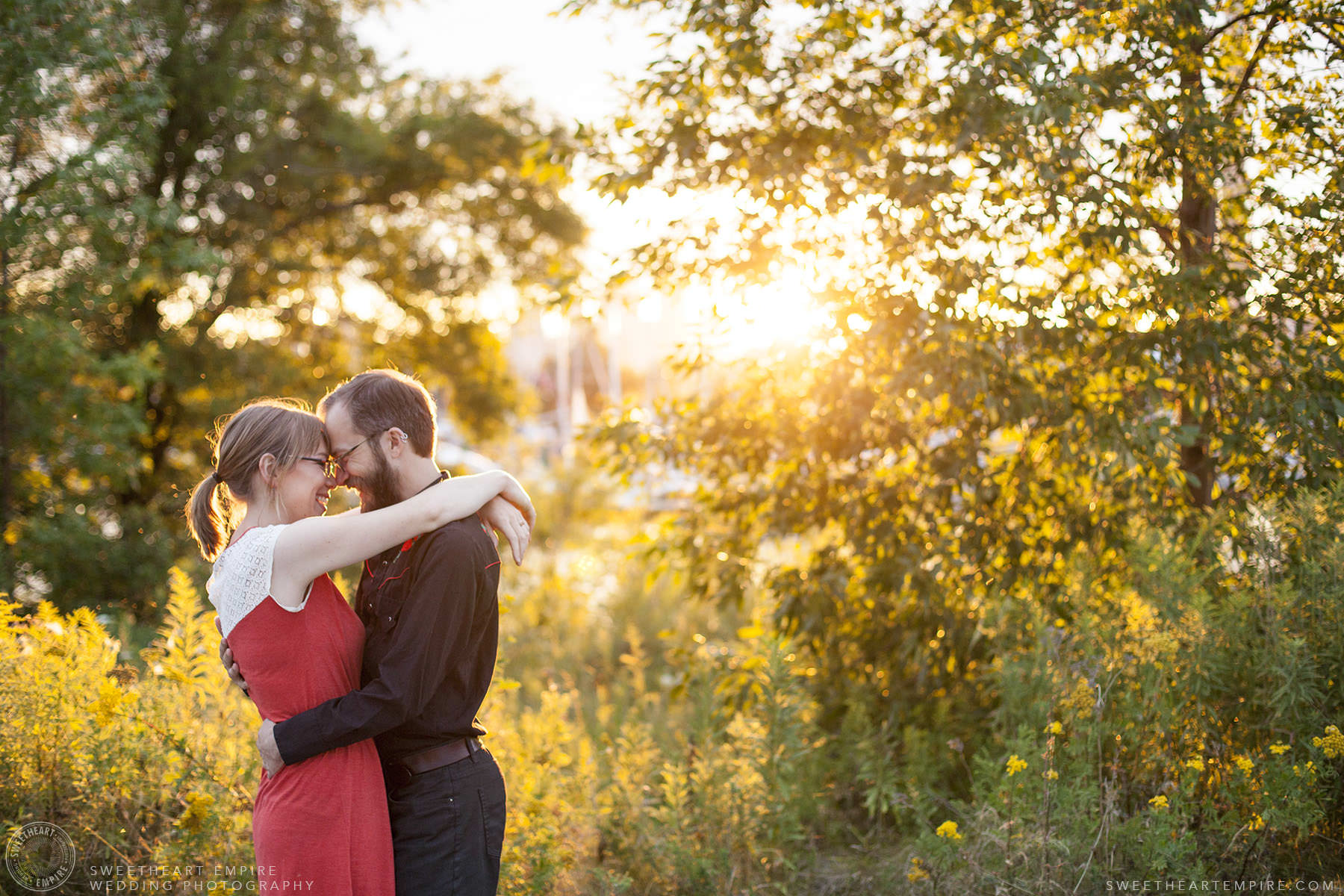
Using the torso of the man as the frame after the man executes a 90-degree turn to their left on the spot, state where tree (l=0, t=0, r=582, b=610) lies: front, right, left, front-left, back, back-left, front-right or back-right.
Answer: back

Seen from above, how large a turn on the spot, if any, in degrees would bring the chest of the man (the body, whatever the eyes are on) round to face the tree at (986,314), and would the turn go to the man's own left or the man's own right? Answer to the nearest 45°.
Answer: approximately 135° to the man's own right

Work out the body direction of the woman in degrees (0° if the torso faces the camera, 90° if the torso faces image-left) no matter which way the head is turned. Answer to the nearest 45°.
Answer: approximately 270°

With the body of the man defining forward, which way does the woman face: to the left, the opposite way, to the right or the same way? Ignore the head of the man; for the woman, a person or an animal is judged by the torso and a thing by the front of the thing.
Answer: the opposite way

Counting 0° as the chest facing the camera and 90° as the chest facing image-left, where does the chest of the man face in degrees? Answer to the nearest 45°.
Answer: approximately 90°

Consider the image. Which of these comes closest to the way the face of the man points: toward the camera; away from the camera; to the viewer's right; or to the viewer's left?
to the viewer's left

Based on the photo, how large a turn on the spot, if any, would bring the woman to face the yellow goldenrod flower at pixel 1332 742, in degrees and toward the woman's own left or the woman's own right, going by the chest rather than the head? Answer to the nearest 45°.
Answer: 0° — they already face it

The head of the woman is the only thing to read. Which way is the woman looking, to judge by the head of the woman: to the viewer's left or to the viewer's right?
to the viewer's right

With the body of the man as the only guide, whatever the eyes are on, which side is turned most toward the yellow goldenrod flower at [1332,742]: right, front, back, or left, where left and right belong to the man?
back

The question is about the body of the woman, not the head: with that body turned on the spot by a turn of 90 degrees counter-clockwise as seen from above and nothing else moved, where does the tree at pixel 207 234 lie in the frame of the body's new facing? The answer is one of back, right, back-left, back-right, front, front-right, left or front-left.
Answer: front
